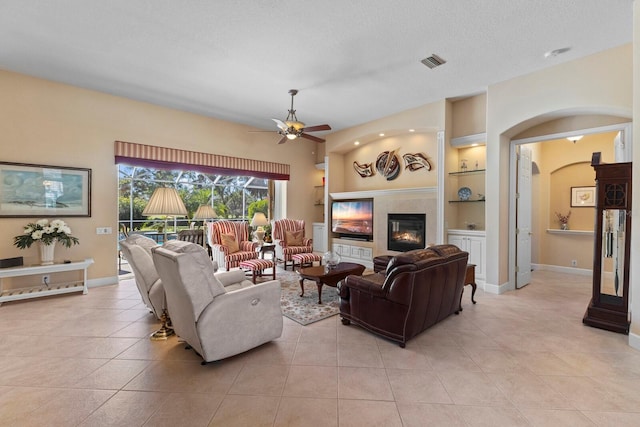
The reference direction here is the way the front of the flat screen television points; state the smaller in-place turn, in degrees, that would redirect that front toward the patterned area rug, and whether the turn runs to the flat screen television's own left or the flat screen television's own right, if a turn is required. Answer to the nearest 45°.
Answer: approximately 45° to the flat screen television's own left

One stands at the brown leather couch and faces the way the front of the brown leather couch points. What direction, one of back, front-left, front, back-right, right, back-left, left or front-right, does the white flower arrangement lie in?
front-left

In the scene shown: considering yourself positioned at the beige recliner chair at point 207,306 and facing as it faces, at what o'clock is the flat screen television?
The flat screen television is roughly at 12 o'clock from the beige recliner chair.

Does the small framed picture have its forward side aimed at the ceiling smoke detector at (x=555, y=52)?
yes

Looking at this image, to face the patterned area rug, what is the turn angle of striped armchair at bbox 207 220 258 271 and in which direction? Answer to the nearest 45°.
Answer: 0° — it already faces it

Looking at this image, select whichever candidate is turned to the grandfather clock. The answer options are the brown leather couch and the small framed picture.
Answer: the small framed picture

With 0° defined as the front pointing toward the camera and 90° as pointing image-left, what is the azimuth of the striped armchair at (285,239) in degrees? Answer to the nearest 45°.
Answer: approximately 315°

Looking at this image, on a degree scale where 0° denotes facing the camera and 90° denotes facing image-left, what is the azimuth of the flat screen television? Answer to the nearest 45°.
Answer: approximately 45°

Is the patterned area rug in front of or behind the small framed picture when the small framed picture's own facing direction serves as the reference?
in front

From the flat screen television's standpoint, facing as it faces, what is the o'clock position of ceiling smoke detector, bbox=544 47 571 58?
The ceiling smoke detector is roughly at 9 o'clock from the flat screen television.

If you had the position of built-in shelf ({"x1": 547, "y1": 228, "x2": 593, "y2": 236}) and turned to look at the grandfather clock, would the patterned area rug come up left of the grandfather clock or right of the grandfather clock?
right

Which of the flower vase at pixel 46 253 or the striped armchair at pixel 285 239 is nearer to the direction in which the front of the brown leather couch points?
the striped armchair

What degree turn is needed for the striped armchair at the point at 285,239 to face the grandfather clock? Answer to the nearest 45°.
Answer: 0° — it already faces it

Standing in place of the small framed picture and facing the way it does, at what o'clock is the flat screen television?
The flat screen television is roughly at 2 o'clock from the small framed picture.

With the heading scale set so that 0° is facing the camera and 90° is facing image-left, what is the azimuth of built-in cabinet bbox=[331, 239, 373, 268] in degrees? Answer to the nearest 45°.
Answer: approximately 45°
